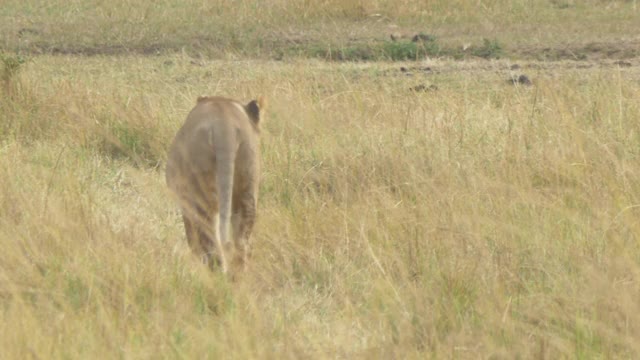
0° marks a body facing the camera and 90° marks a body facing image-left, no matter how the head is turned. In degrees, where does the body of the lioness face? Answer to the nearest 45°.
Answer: approximately 180°
